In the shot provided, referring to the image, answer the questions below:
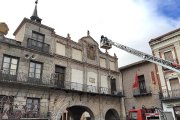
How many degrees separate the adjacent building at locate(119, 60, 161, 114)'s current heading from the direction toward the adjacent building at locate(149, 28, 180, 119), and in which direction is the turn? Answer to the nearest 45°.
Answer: approximately 45° to its left

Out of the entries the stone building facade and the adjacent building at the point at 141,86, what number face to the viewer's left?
0

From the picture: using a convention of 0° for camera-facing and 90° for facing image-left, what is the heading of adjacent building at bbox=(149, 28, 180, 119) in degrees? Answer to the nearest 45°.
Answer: approximately 45°

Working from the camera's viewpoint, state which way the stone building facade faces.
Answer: facing the viewer and to the right of the viewer

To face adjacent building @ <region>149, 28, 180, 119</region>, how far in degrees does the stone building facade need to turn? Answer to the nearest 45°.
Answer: approximately 45° to its left

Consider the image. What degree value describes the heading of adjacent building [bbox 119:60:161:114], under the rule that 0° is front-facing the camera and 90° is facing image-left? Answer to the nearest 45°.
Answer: approximately 0°

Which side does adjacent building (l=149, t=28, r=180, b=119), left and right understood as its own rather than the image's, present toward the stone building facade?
front

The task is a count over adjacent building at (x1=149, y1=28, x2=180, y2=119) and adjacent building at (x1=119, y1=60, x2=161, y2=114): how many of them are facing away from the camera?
0
